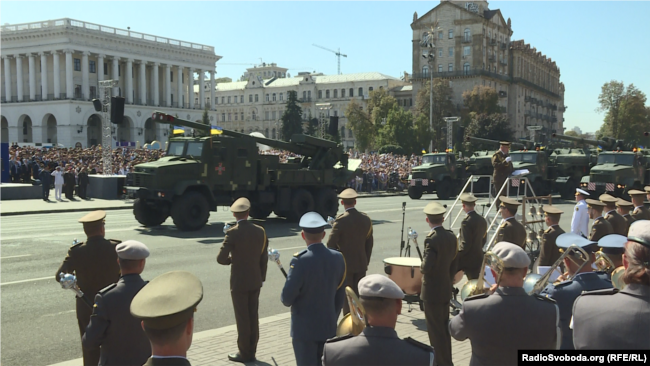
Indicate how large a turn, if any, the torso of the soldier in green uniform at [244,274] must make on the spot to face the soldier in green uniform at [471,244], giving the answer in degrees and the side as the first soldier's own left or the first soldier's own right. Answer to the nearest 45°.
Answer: approximately 135° to the first soldier's own right

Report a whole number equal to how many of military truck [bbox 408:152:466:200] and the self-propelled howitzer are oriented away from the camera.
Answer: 0

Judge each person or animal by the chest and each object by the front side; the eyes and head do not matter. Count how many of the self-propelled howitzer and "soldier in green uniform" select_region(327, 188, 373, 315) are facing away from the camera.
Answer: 1

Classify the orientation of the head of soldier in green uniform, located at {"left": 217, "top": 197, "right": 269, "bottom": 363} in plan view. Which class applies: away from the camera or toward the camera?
away from the camera

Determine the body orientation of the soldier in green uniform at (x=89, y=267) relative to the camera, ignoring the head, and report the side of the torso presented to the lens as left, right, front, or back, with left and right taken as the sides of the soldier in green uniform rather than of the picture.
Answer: back

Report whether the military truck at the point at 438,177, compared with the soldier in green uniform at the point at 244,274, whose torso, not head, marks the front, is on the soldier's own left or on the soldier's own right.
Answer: on the soldier's own right

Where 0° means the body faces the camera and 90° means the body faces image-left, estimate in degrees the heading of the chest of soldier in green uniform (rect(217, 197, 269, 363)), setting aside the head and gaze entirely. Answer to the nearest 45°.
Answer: approximately 135°

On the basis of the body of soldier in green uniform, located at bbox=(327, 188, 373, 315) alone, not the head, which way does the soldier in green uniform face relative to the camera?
away from the camera

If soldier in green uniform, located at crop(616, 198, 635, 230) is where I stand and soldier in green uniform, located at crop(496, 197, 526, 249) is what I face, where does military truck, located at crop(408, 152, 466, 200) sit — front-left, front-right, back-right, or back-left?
back-right

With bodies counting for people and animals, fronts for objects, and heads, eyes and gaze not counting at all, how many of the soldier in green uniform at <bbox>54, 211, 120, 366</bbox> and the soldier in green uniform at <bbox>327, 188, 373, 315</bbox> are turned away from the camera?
2

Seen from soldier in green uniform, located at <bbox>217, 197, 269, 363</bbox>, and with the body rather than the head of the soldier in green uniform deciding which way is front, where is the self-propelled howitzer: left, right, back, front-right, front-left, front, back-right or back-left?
front-right
